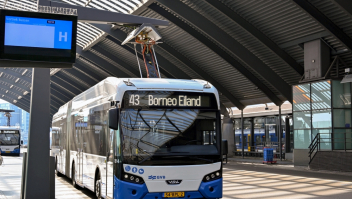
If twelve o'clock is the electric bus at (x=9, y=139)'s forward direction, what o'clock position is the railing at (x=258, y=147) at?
The railing is roughly at 10 o'clock from the electric bus.

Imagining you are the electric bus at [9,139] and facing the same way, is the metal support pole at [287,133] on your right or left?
on your left

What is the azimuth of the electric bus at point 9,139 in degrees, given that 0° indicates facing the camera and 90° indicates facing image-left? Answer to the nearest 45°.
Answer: approximately 0°

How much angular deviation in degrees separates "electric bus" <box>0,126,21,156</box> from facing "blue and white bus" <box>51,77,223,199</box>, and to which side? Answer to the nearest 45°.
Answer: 0° — it already faces it

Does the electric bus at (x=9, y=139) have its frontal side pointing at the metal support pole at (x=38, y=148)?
yes

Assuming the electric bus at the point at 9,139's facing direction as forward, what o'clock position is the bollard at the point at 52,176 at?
The bollard is roughly at 12 o'clock from the electric bus.

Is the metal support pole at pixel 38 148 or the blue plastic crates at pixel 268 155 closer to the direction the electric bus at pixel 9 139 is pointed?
the metal support pole

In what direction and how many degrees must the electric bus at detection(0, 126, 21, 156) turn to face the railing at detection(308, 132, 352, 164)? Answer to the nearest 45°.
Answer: approximately 45° to its left
